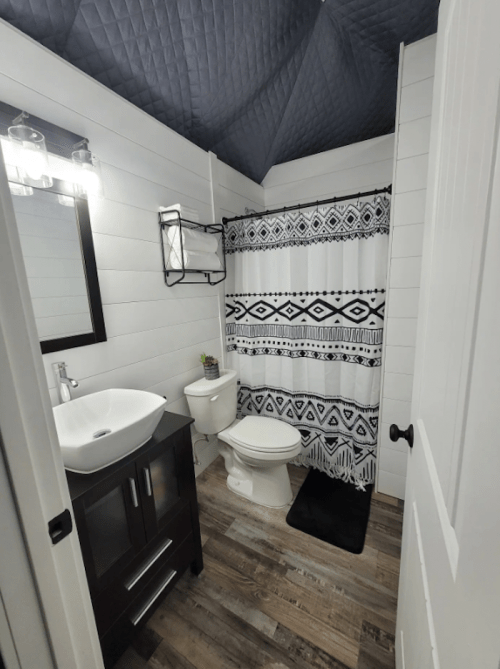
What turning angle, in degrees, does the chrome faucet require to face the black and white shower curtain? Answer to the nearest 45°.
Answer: approximately 45° to its left

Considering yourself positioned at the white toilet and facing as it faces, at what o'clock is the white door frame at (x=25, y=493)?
The white door frame is roughly at 2 o'clock from the white toilet.

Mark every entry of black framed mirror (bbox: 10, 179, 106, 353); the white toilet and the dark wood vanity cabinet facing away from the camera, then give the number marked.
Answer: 0

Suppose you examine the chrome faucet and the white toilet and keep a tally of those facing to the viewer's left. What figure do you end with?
0

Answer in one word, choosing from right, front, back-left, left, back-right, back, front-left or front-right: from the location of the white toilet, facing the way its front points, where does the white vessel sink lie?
right

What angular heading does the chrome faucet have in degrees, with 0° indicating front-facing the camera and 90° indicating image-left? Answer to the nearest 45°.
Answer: approximately 315°

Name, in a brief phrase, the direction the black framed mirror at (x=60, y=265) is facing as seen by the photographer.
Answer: facing the viewer and to the right of the viewer
